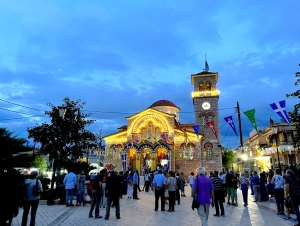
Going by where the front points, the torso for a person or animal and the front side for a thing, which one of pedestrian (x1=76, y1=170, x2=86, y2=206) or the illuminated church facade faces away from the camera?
the pedestrian

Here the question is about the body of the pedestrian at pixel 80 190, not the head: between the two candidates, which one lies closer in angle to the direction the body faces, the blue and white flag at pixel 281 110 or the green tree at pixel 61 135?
the green tree

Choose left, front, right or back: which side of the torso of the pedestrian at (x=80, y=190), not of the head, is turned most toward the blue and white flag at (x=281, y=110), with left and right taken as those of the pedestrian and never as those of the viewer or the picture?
right

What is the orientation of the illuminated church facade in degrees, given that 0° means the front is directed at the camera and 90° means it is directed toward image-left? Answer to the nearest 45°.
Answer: approximately 0°

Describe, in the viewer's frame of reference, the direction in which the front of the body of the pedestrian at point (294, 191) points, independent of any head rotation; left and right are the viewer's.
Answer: facing away from the viewer and to the left of the viewer

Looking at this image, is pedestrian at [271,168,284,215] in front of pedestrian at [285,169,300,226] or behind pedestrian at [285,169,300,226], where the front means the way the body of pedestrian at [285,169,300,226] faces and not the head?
in front

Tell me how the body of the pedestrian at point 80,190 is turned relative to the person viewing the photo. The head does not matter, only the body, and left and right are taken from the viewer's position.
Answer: facing away from the viewer

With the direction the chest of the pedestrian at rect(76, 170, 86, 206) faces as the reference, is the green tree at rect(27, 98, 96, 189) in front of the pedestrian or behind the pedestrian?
in front
